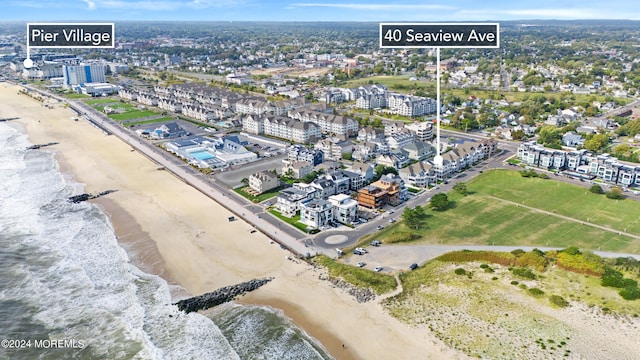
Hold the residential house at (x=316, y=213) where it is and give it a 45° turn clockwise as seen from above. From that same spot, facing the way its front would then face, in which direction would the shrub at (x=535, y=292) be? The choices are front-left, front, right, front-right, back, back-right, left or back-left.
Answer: back-left

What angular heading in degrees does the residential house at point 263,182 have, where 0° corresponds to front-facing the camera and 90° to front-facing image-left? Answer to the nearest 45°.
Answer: approximately 45°

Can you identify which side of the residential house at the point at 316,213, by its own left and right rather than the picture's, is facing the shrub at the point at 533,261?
left

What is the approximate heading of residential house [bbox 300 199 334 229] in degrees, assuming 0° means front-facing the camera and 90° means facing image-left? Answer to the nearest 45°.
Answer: approximately 45°

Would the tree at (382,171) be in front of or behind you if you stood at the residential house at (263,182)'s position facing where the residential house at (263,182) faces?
behind

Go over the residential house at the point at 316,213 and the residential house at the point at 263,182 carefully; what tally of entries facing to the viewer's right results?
0

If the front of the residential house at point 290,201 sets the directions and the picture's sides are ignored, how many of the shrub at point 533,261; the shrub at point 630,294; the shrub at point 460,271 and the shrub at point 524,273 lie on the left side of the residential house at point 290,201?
4

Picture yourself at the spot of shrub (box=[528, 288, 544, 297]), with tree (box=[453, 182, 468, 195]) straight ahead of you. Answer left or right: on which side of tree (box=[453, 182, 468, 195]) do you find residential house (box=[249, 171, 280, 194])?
left
